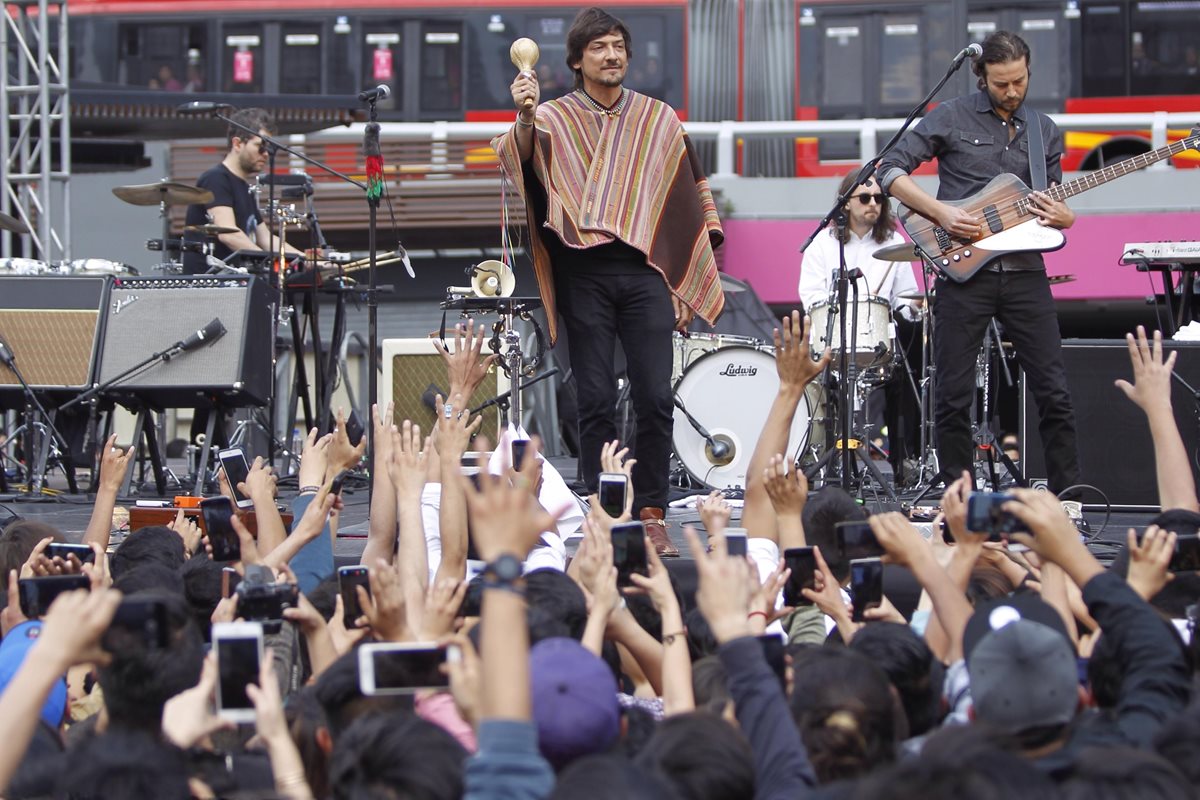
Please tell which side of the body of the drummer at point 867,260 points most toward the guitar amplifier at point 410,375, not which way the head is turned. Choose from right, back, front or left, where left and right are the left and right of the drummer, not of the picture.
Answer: right

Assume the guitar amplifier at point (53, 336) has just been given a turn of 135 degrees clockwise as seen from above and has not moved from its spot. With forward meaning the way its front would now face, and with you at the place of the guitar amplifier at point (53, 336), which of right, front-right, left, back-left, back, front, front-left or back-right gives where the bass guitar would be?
back

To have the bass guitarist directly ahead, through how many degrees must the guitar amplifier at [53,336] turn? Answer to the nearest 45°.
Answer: approximately 45° to its left

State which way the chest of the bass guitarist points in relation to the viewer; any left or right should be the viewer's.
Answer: facing the viewer

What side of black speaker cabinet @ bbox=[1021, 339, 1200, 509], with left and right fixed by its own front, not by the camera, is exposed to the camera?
front

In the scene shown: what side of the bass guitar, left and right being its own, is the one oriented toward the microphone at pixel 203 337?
right

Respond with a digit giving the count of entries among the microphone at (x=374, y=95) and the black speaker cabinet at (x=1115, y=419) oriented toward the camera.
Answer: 1

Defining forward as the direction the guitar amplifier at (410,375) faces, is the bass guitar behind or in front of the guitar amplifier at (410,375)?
in front

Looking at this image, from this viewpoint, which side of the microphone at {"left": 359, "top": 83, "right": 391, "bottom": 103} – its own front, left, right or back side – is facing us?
right

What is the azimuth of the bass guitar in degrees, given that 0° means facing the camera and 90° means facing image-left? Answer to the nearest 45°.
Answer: approximately 0°

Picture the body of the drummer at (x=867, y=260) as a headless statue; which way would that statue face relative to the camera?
toward the camera

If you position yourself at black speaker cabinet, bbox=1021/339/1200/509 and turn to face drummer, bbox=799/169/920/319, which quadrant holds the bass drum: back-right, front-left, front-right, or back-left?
front-left

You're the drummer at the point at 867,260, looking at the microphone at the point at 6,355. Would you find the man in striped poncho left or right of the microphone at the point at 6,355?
left
